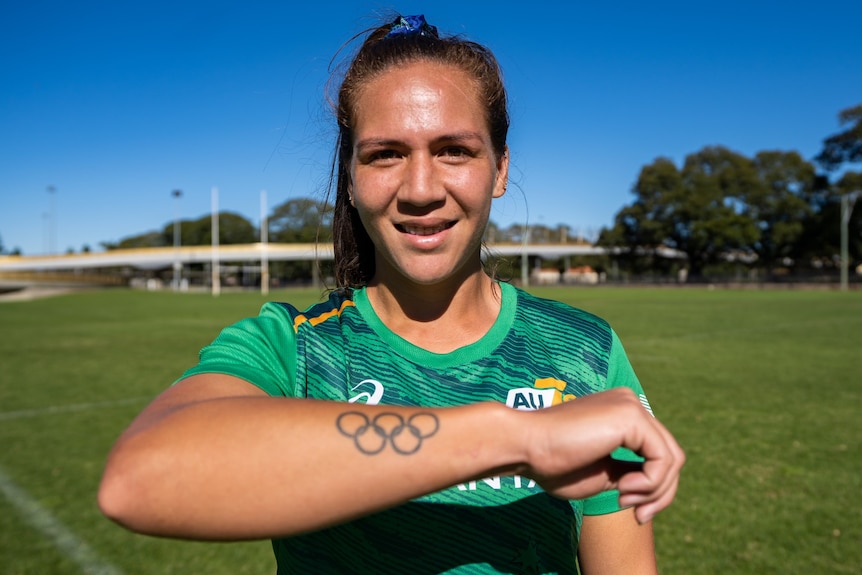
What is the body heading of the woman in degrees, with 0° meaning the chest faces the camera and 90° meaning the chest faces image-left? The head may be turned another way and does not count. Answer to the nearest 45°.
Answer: approximately 0°
